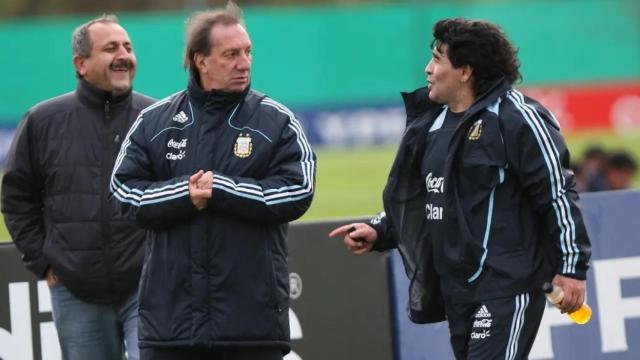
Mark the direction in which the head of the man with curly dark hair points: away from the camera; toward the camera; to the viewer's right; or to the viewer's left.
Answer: to the viewer's left

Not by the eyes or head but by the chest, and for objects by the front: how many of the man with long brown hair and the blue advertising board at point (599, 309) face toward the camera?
2

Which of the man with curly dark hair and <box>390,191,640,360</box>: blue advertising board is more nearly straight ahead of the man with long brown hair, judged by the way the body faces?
the man with curly dark hair

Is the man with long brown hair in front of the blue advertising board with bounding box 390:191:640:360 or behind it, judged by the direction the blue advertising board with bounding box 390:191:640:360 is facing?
in front

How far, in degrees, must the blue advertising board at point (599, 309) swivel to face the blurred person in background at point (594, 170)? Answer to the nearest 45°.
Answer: approximately 180°

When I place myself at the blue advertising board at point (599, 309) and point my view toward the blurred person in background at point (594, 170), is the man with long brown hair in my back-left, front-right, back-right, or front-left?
back-left

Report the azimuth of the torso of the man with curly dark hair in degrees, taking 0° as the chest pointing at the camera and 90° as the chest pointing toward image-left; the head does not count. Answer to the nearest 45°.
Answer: approximately 45°

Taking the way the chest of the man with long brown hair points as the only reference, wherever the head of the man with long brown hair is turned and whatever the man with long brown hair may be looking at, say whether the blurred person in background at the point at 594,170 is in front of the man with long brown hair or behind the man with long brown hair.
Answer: behind

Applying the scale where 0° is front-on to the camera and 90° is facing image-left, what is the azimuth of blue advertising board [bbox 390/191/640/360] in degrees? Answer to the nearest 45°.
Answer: approximately 0°

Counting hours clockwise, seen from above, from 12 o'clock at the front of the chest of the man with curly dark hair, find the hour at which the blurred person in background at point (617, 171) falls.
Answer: The blurred person in background is roughly at 5 o'clock from the man with curly dark hair.

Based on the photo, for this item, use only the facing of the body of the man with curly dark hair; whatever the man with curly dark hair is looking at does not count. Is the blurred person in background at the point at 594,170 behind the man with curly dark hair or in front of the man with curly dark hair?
behind

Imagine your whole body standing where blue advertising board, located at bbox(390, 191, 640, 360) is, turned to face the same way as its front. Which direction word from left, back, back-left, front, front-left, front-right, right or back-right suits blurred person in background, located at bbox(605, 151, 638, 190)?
back
